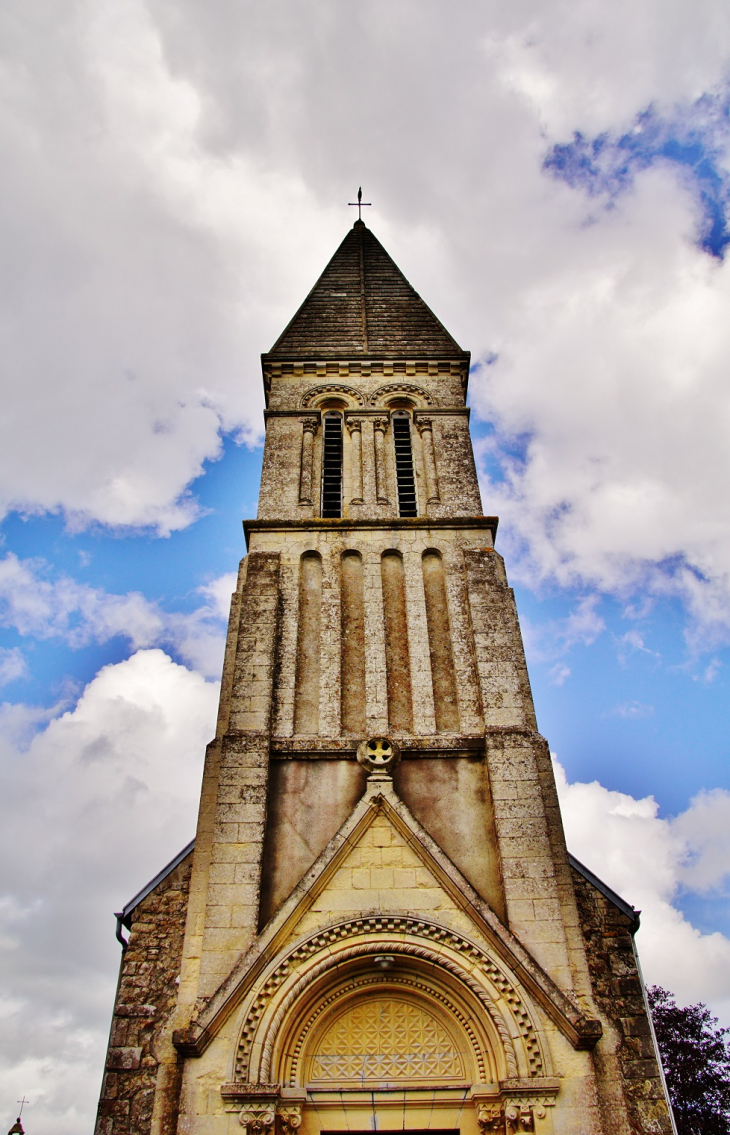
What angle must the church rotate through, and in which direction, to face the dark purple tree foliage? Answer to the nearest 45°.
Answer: approximately 135° to its left

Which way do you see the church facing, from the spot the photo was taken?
facing the viewer
